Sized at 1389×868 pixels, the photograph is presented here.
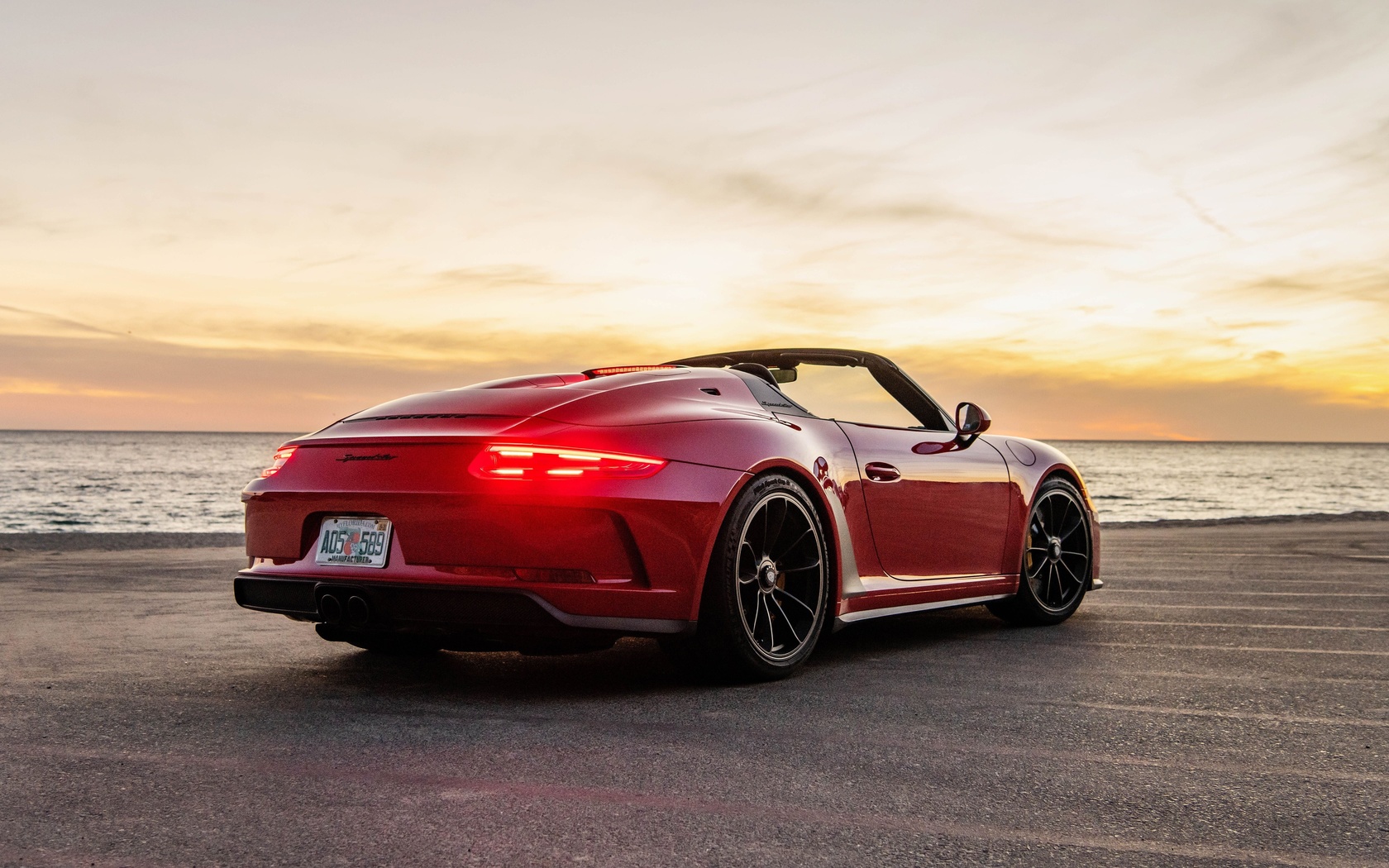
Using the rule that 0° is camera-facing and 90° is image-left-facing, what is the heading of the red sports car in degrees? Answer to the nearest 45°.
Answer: approximately 225°
